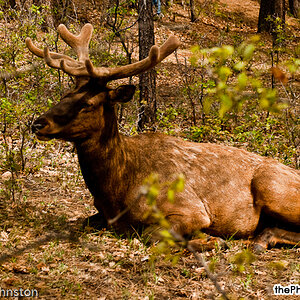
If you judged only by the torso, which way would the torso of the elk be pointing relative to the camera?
to the viewer's left

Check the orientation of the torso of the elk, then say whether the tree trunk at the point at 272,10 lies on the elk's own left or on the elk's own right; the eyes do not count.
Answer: on the elk's own right

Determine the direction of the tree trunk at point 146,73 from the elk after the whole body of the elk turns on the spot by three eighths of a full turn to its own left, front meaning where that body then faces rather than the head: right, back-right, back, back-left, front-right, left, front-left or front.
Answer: back-left
